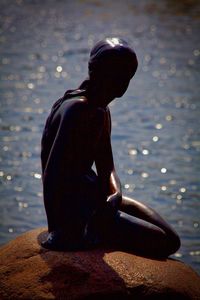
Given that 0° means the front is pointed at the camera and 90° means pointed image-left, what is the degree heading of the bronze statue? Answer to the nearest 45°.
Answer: approximately 270°
